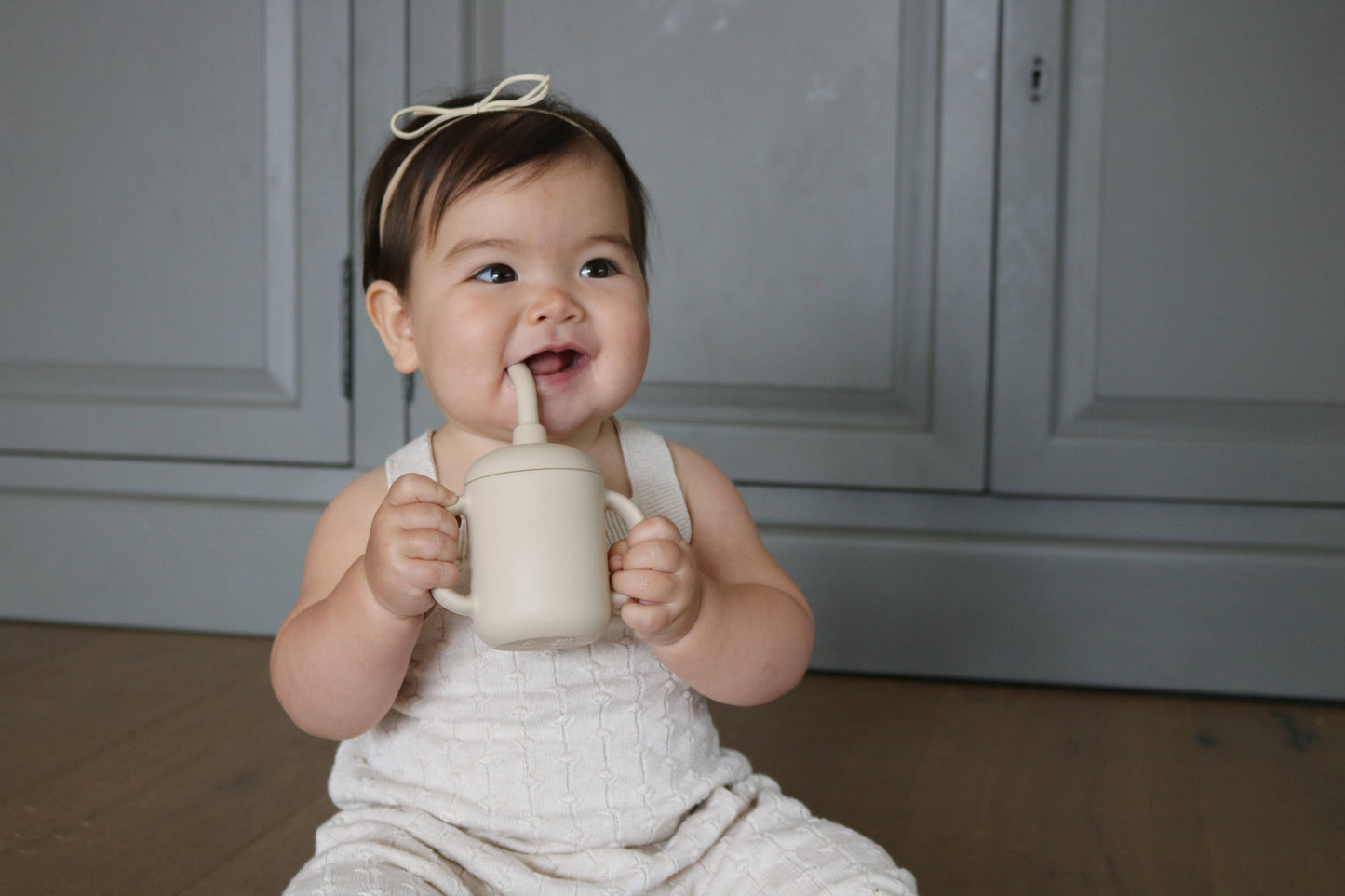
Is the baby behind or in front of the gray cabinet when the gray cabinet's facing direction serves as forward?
in front

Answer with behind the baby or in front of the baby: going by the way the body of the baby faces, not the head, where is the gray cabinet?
behind

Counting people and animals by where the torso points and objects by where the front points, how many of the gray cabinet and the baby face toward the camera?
2

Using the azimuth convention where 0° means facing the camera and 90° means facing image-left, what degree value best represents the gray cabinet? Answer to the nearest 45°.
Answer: approximately 0°
